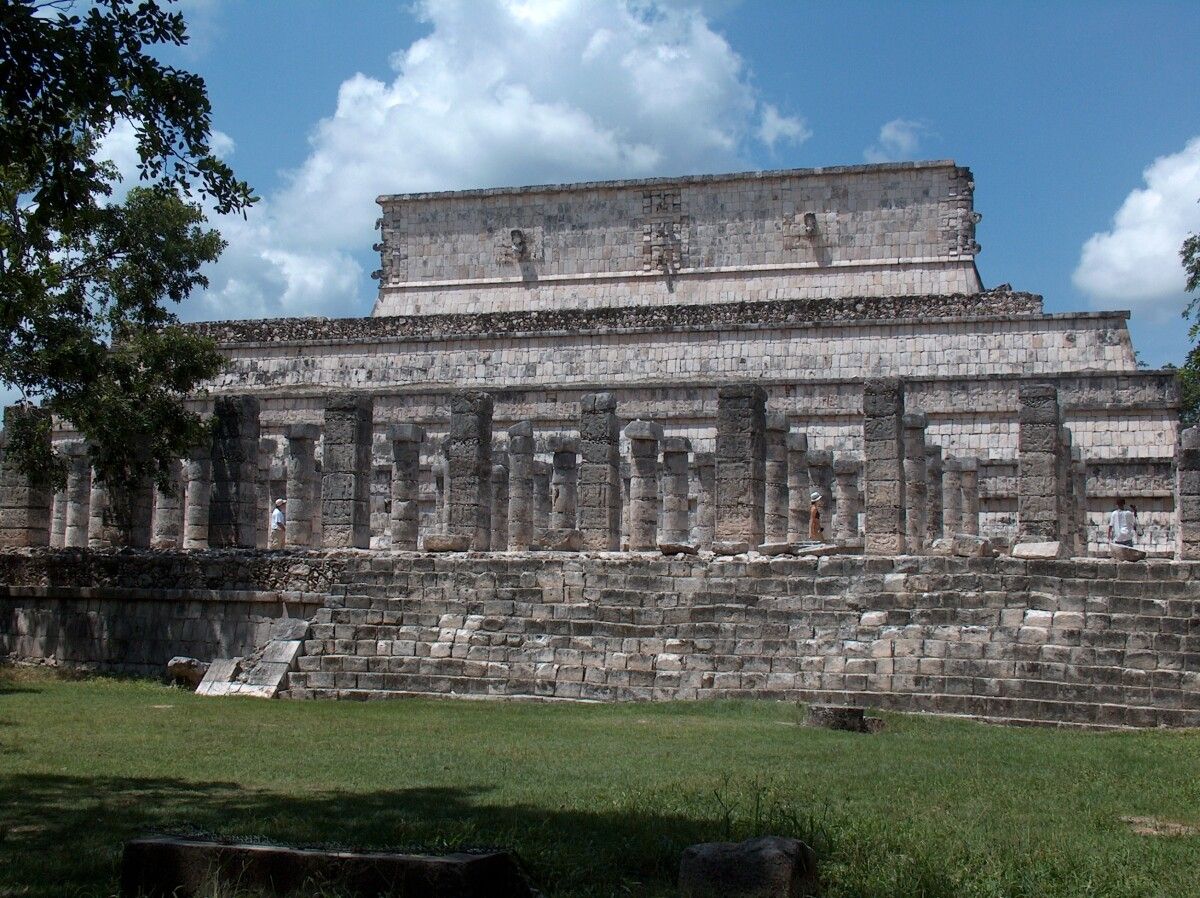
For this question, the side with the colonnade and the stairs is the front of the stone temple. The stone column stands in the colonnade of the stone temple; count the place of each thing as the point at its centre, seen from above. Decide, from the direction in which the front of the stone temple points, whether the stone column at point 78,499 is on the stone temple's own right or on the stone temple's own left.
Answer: on the stone temple's own right

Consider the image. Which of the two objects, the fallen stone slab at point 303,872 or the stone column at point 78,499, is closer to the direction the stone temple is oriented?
the fallen stone slab

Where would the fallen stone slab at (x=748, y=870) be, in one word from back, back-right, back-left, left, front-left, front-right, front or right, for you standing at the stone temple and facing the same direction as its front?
front

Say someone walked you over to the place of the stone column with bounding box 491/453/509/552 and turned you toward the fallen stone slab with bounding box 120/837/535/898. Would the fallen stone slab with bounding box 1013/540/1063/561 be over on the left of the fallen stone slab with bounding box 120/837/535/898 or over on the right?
left

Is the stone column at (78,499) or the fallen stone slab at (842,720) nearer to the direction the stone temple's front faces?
the fallen stone slab

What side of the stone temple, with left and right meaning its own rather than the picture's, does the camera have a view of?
front

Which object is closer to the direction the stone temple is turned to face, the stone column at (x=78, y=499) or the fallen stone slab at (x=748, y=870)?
the fallen stone slab

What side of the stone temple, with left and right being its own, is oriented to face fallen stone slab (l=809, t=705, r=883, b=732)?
front
